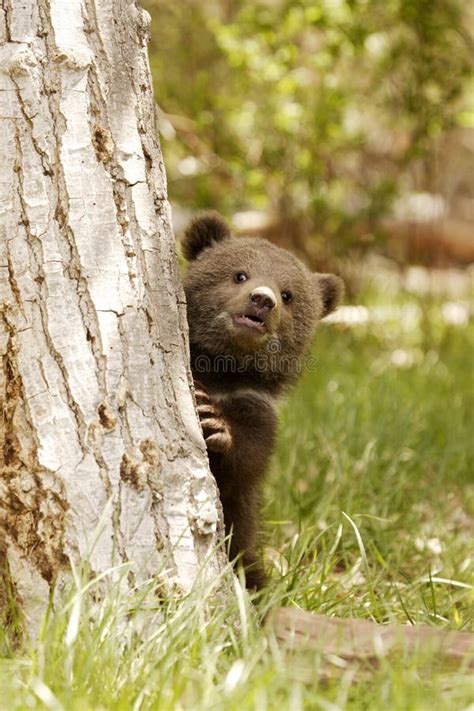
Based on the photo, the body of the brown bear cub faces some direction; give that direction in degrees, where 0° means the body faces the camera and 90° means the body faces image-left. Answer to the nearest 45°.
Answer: approximately 0°
